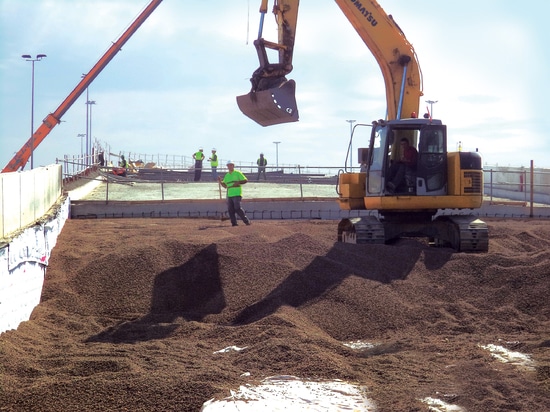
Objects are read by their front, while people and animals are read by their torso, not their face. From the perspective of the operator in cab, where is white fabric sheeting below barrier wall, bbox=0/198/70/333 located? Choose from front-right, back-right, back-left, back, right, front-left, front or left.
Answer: front

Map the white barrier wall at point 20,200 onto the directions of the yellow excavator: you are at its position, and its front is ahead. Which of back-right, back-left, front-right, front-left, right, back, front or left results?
front

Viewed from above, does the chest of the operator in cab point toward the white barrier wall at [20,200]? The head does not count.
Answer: yes

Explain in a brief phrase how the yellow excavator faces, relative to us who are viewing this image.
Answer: facing the viewer and to the left of the viewer

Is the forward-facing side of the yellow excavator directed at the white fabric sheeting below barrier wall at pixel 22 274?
yes
